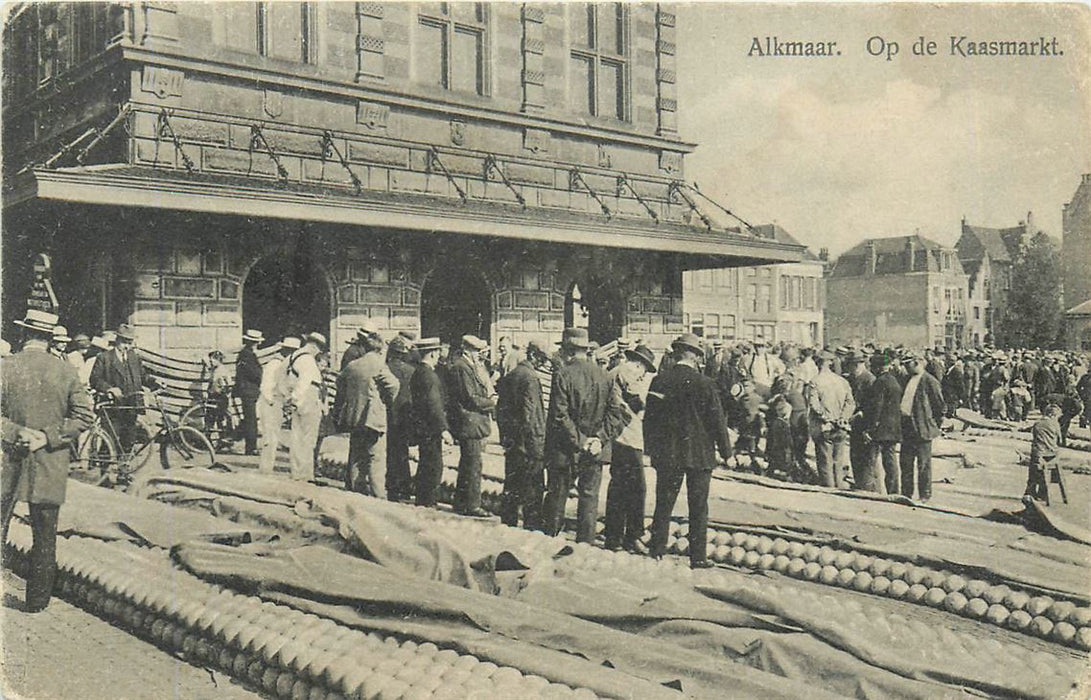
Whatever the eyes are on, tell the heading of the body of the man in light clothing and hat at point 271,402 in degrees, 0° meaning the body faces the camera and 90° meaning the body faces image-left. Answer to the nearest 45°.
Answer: approximately 270°

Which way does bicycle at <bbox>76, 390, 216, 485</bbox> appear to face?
to the viewer's right

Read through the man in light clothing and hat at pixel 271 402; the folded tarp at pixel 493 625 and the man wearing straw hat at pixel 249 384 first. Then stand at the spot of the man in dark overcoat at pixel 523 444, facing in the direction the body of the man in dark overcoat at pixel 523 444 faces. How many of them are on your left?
2

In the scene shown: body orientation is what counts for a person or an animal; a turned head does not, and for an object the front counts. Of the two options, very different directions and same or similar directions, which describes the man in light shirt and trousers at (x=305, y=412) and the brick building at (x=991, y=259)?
very different directions

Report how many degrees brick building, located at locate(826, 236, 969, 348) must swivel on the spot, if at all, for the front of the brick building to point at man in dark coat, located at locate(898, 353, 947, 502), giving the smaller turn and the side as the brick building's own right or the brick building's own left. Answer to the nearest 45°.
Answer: approximately 45° to the brick building's own right
